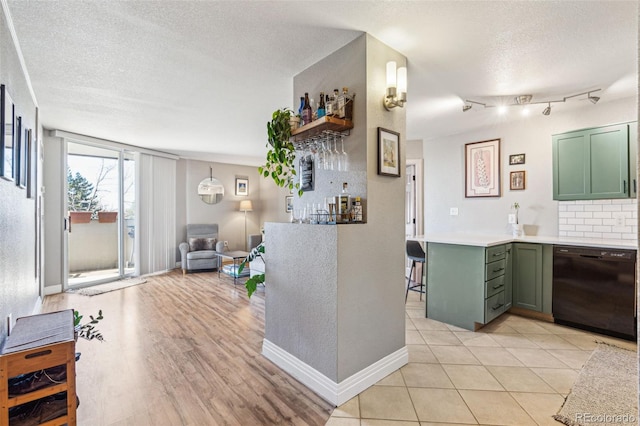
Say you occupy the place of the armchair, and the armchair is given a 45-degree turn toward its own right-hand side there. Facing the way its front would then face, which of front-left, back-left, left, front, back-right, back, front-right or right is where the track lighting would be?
left

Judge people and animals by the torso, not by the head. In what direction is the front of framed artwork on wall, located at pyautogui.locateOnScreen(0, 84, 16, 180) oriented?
to the viewer's right

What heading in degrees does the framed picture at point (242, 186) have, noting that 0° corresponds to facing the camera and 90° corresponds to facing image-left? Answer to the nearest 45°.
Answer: approximately 0°

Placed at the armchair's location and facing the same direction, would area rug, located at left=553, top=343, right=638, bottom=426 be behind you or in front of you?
in front

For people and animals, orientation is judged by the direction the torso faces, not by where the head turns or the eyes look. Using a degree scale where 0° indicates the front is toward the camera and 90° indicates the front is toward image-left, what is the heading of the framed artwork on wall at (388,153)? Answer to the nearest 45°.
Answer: approximately 315°

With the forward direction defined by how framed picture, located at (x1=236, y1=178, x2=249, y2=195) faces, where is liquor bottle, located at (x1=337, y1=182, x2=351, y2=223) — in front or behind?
in front

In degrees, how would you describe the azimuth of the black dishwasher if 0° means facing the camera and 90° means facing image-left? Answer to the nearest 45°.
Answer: approximately 45°
